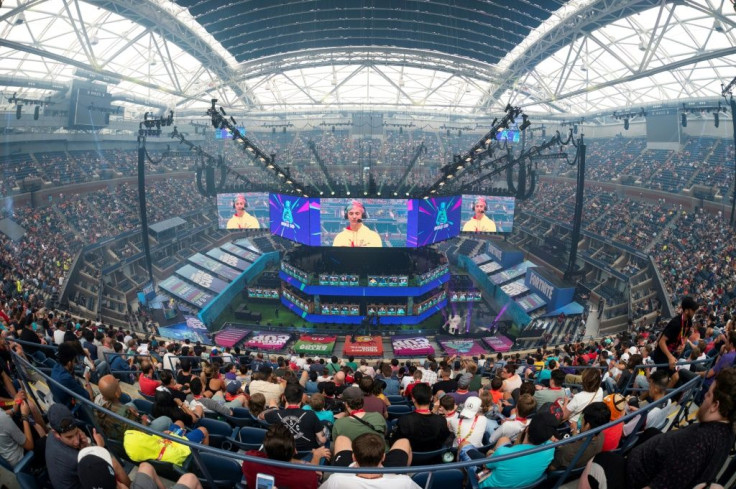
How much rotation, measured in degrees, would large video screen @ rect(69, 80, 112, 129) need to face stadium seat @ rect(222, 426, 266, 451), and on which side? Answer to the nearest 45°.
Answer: approximately 45° to its right

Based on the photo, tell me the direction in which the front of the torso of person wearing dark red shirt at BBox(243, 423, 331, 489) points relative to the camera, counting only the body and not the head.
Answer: away from the camera

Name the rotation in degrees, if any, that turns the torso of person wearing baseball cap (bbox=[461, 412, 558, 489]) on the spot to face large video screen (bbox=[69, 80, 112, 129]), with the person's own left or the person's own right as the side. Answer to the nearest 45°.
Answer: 0° — they already face it

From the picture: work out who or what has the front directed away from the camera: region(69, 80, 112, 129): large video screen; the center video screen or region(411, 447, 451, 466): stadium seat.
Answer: the stadium seat

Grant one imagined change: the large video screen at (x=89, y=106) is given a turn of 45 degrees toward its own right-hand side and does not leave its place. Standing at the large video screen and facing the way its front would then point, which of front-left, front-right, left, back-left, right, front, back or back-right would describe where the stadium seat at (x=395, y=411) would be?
front

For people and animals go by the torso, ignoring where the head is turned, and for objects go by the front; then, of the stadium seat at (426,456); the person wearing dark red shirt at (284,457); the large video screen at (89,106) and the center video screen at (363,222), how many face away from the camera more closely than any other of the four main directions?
2

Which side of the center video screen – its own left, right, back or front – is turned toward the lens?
front

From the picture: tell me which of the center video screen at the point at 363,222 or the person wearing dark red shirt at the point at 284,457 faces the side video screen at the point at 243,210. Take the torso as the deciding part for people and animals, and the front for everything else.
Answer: the person wearing dark red shirt

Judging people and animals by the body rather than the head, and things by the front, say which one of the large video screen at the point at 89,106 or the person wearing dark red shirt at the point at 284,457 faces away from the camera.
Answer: the person wearing dark red shirt

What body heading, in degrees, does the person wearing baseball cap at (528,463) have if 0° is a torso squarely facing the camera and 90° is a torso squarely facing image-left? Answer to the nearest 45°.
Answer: approximately 135°

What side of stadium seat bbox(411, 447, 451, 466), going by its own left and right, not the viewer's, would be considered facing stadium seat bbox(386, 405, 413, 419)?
front

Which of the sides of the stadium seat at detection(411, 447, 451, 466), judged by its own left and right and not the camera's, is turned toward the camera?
back

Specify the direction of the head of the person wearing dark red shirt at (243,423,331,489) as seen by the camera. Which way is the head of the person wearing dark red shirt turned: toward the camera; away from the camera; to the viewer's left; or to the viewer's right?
away from the camera
